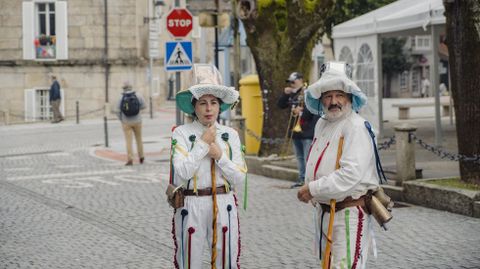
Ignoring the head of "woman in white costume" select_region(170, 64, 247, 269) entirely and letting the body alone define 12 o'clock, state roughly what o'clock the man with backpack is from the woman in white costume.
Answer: The man with backpack is roughly at 6 o'clock from the woman in white costume.

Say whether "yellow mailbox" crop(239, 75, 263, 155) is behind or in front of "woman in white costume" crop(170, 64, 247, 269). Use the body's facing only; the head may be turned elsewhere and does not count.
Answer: behind

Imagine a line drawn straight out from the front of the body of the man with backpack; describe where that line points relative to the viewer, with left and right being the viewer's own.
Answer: facing away from the viewer

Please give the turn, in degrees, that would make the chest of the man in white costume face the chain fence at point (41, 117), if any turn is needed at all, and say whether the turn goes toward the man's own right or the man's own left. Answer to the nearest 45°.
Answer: approximately 135° to the man's own right

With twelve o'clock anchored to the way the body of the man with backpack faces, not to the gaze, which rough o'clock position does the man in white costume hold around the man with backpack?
The man in white costume is roughly at 6 o'clock from the man with backpack.

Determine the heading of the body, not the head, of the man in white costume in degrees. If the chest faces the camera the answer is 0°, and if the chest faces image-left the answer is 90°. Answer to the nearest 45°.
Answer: approximately 45°

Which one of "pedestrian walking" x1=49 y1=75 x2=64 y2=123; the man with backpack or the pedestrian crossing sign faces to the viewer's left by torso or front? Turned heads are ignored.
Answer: the pedestrian walking
